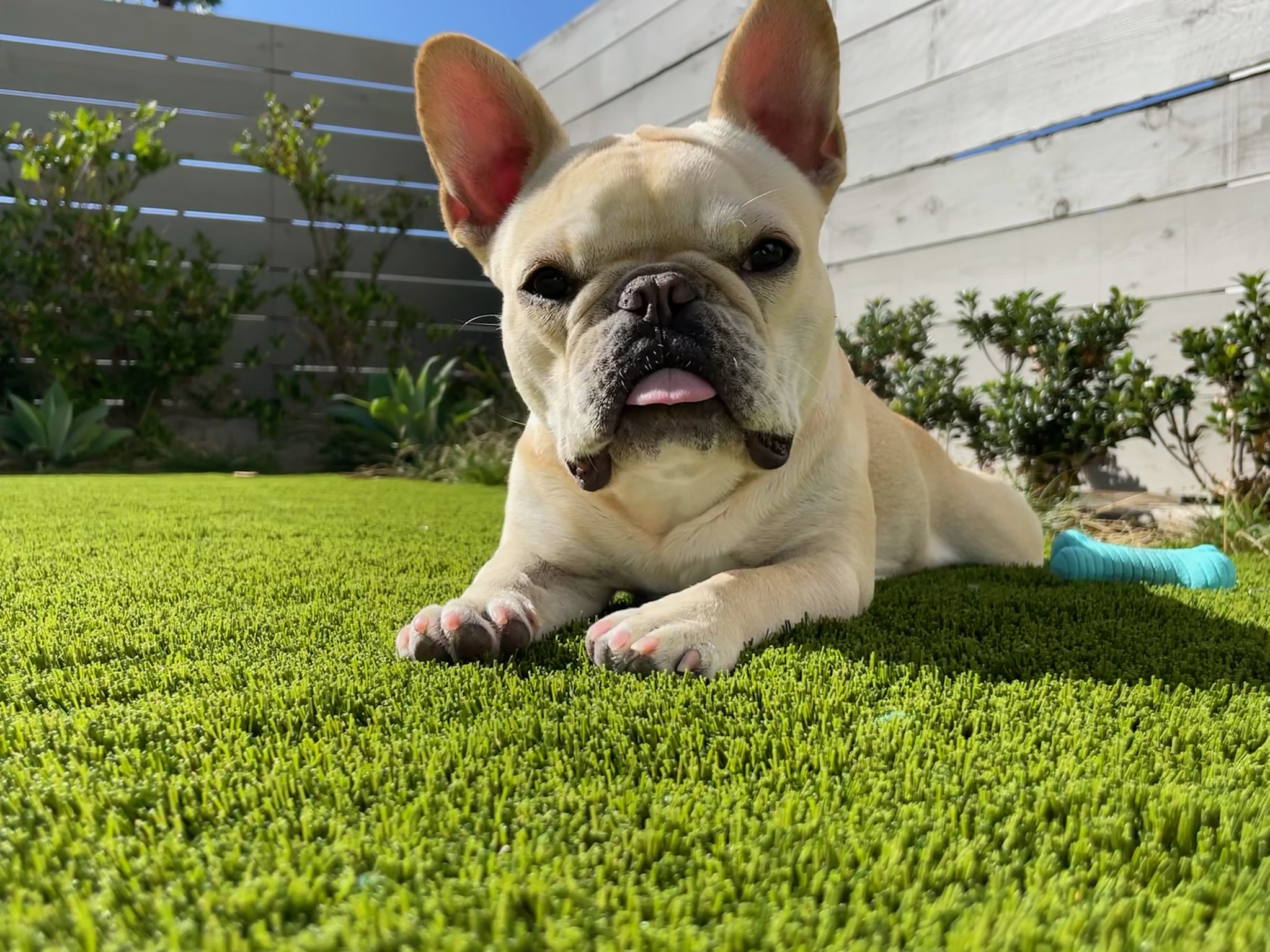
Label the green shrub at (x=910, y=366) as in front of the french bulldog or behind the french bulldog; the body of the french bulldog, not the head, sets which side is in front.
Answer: behind

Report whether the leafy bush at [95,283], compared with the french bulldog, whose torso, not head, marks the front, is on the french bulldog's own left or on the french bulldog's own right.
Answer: on the french bulldog's own right

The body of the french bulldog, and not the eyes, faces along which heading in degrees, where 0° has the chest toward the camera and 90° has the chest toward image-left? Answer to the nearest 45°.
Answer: approximately 45°

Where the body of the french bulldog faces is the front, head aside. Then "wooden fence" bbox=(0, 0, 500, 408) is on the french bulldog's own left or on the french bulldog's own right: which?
on the french bulldog's own right

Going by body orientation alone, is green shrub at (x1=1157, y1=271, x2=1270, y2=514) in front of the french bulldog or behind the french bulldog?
behind

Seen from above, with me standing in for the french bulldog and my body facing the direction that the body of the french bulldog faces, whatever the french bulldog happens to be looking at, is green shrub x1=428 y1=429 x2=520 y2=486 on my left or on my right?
on my right

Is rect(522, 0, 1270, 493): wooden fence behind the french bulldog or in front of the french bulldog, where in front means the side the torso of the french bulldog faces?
behind
